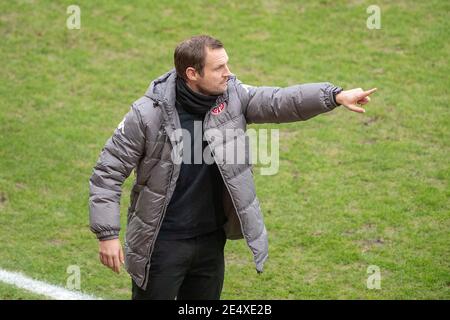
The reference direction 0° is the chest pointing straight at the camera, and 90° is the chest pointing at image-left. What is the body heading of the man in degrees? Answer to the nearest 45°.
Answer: approximately 315°

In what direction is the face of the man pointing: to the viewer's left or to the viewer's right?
to the viewer's right
